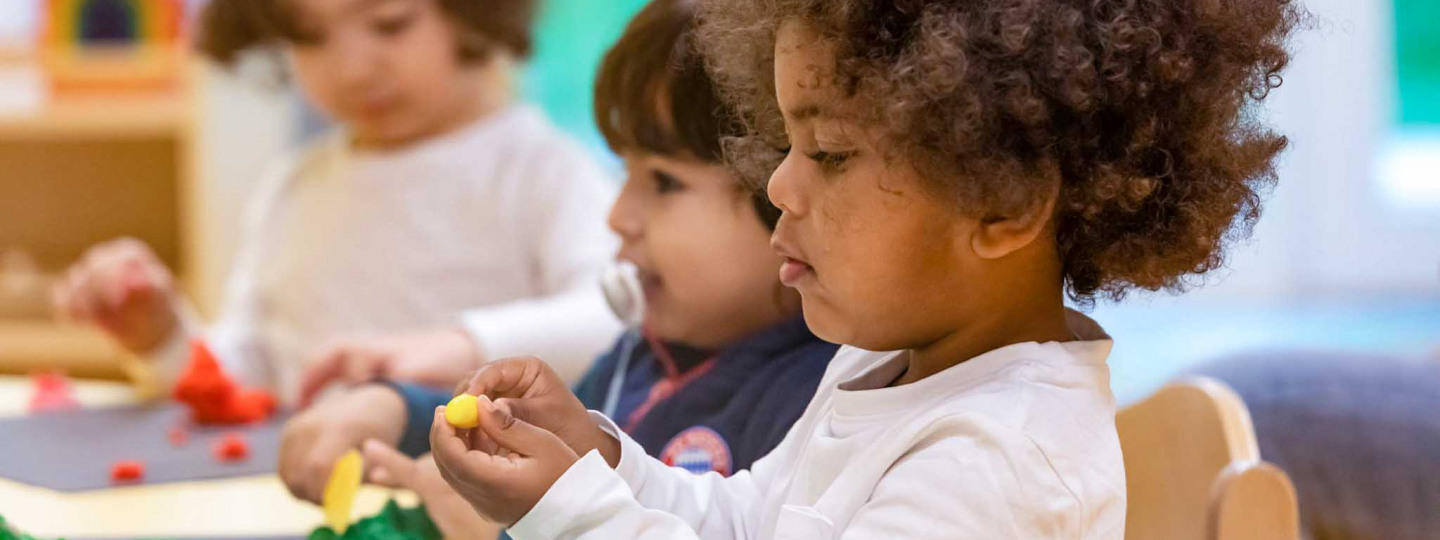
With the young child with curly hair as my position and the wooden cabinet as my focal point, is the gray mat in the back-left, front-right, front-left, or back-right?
front-left

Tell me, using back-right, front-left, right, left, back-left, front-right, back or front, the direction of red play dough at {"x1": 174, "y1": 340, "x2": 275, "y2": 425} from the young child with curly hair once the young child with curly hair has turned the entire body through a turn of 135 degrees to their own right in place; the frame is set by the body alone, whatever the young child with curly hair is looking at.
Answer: left

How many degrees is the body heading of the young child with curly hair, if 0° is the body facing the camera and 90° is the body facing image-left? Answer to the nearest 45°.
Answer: approximately 90°

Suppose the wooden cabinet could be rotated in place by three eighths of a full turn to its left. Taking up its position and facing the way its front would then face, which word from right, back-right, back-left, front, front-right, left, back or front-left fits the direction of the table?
back-right

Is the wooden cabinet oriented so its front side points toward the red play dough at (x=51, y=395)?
yes

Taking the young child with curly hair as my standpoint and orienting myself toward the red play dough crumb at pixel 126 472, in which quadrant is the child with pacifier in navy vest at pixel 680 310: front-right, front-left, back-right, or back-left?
front-right

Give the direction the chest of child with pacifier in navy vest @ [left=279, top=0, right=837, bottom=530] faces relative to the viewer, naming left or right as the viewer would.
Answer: facing the viewer and to the left of the viewer

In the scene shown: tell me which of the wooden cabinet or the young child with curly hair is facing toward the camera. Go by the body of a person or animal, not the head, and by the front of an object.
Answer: the wooden cabinet

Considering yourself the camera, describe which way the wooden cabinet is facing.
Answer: facing the viewer

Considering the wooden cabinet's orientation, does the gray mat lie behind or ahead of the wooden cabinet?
ahead

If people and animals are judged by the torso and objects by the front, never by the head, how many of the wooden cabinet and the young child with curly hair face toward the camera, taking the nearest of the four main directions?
1

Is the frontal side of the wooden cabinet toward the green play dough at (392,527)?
yes

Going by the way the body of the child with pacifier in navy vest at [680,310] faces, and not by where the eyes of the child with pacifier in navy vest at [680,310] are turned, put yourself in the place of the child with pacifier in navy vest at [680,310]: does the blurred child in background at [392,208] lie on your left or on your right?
on your right

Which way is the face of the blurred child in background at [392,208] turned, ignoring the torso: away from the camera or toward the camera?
toward the camera

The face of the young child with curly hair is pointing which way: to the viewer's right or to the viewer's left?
to the viewer's left

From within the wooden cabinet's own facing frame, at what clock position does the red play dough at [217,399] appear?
The red play dough is roughly at 12 o'clock from the wooden cabinet.
